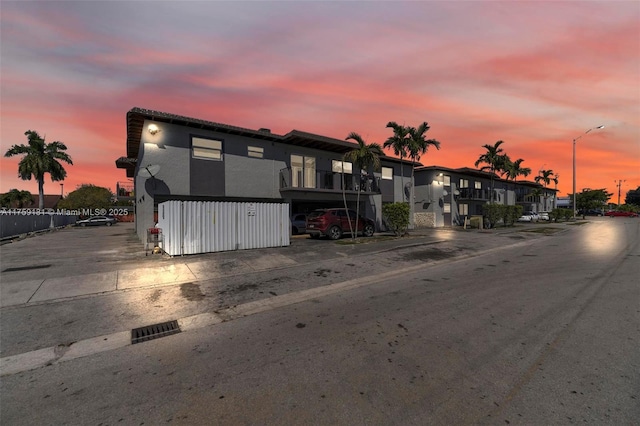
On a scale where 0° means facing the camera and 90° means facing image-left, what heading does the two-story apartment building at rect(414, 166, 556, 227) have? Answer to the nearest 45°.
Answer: approximately 315°

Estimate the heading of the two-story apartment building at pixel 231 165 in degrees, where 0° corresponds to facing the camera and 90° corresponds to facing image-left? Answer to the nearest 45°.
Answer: approximately 315°

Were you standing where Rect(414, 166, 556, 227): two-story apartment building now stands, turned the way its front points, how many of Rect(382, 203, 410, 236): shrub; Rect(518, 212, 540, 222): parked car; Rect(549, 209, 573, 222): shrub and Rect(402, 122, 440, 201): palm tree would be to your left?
2

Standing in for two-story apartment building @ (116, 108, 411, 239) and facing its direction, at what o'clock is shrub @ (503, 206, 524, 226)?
The shrub is roughly at 10 o'clock from the two-story apartment building.

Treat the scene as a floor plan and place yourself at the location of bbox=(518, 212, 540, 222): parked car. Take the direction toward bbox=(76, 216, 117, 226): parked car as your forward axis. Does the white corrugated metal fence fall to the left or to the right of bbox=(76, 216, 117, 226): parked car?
left

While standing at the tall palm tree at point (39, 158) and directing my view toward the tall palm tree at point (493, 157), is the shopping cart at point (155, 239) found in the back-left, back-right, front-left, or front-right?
front-right

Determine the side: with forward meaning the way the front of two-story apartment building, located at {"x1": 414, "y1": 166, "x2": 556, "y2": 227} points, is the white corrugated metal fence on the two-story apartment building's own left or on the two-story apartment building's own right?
on the two-story apartment building's own right

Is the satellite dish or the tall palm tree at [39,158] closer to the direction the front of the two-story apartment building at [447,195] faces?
the satellite dish

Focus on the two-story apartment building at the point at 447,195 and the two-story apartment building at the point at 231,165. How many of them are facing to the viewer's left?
0

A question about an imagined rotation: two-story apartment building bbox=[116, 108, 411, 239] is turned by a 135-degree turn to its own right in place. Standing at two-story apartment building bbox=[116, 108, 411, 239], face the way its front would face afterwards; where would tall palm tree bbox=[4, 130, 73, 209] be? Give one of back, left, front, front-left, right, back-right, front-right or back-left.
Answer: front-right

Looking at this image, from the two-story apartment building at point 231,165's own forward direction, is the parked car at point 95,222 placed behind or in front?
behind

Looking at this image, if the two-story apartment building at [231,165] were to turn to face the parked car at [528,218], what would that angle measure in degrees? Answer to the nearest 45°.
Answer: approximately 90° to its left
